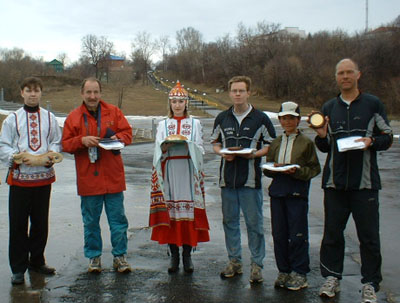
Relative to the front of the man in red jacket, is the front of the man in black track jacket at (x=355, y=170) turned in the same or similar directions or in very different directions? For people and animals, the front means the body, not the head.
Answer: same or similar directions

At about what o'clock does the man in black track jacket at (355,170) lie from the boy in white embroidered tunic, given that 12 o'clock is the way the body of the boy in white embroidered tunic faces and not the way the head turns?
The man in black track jacket is roughly at 10 o'clock from the boy in white embroidered tunic.

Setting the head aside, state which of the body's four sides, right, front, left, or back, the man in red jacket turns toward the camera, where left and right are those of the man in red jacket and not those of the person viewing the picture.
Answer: front

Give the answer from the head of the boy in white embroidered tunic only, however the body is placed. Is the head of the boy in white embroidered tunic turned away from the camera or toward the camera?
toward the camera

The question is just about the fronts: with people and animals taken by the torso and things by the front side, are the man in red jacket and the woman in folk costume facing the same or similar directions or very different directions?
same or similar directions

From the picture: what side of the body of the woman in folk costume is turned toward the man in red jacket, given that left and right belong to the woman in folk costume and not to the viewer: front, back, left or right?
right

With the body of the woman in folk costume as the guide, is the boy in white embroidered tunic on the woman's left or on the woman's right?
on the woman's right

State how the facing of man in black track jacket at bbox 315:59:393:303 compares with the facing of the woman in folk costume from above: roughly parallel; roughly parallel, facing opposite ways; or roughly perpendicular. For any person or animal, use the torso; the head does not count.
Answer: roughly parallel

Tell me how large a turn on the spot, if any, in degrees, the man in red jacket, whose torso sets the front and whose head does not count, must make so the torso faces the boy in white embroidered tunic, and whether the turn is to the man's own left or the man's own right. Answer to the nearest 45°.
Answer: approximately 90° to the man's own right

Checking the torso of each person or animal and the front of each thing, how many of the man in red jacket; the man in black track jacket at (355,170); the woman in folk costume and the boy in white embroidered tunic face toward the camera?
4

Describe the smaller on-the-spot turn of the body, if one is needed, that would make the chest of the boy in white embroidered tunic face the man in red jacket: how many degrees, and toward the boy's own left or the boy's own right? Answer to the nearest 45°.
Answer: approximately 90° to the boy's own left

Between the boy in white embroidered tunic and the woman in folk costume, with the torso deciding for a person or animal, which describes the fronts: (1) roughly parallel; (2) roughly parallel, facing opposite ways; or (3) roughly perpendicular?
roughly parallel

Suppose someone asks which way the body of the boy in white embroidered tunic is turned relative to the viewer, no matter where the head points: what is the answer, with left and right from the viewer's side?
facing the viewer
